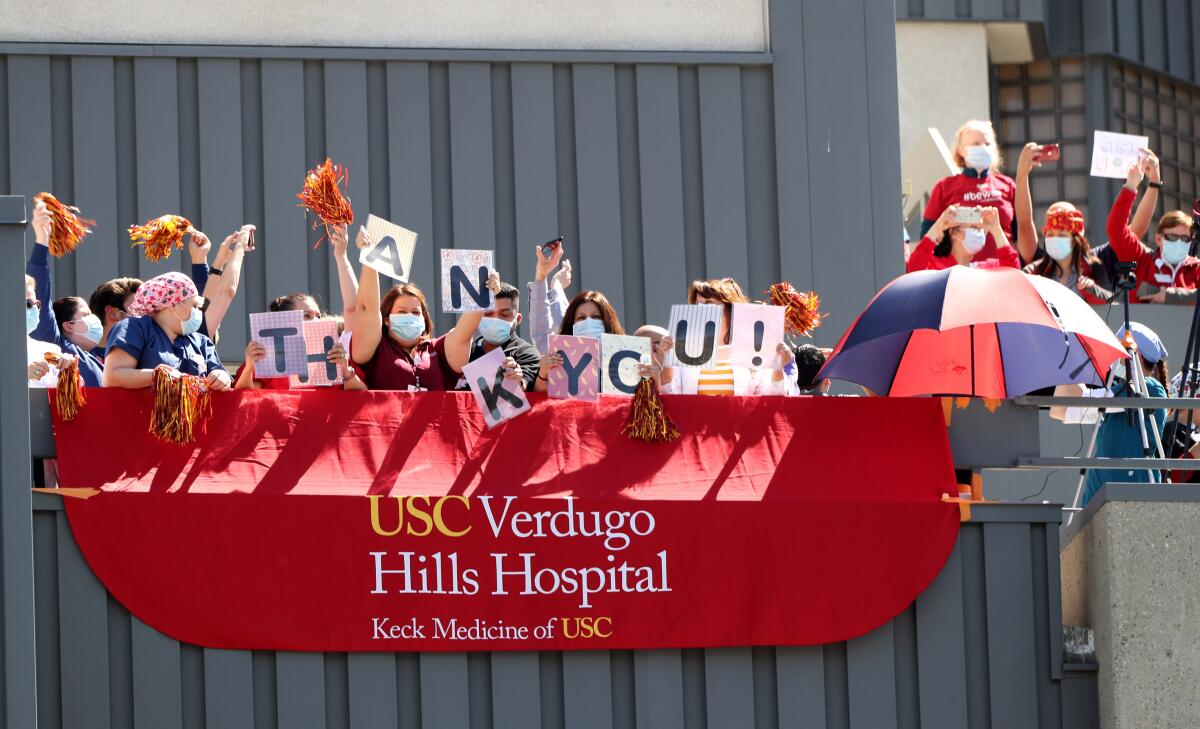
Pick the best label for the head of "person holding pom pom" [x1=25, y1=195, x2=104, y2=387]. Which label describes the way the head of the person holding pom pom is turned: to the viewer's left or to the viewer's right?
to the viewer's right

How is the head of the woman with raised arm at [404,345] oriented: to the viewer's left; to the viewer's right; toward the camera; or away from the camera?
toward the camera

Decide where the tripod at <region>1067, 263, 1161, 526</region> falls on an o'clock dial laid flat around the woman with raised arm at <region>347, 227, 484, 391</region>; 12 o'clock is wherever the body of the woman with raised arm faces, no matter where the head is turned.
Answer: The tripod is roughly at 9 o'clock from the woman with raised arm.

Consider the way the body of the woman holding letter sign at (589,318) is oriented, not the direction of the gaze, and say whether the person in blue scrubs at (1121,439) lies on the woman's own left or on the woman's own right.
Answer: on the woman's own left

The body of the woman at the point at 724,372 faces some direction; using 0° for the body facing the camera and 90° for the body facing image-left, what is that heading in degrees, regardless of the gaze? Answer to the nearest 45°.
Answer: approximately 0°

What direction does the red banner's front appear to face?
toward the camera

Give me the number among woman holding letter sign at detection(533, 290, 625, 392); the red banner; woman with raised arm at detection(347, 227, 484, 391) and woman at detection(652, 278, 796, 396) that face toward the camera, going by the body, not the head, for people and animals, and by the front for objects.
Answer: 4

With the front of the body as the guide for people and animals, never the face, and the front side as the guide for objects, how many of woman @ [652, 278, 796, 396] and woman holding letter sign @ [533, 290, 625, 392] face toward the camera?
2

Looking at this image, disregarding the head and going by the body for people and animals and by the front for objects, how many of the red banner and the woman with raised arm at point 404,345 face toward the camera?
2

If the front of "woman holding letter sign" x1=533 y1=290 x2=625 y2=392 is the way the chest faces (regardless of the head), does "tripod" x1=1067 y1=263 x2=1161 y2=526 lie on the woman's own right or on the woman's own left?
on the woman's own left

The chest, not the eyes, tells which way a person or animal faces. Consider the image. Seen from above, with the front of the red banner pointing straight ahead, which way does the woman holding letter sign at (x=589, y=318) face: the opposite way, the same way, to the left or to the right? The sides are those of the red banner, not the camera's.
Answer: the same way

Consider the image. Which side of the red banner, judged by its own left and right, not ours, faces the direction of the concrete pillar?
left

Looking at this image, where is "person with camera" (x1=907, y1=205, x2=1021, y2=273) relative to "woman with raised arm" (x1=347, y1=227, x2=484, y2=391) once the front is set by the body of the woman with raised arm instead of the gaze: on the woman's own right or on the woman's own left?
on the woman's own left

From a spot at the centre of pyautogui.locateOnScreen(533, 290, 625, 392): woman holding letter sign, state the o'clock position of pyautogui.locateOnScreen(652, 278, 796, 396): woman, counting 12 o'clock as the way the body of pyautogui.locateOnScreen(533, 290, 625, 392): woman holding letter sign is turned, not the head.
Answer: pyautogui.locateOnScreen(652, 278, 796, 396): woman is roughly at 9 o'clock from pyautogui.locateOnScreen(533, 290, 625, 392): woman holding letter sign.

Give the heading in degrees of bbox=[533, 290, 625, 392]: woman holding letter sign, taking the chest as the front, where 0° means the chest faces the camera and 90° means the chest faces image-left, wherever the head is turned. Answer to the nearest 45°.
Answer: approximately 0°

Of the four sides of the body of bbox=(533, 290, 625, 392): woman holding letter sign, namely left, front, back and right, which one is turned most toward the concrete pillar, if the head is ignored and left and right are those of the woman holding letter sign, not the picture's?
left

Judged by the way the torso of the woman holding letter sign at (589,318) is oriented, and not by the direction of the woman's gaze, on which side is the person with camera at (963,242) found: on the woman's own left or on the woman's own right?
on the woman's own left
